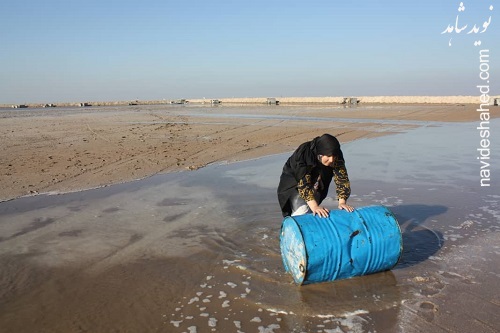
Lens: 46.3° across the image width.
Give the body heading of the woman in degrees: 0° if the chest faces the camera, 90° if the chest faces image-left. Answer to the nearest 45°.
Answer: approximately 315°
